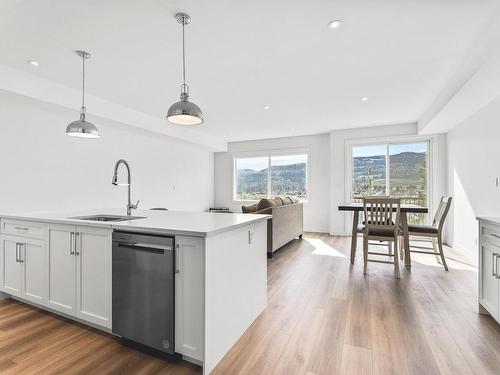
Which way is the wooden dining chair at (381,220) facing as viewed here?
away from the camera

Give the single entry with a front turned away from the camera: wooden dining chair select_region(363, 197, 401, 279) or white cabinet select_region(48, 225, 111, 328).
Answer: the wooden dining chair

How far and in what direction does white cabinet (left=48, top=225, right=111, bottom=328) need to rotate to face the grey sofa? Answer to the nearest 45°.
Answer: approximately 135° to its left

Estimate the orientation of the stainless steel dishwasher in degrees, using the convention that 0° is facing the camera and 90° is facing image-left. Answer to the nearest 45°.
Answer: approximately 45°

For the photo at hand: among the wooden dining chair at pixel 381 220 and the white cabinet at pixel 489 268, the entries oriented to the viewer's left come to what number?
1

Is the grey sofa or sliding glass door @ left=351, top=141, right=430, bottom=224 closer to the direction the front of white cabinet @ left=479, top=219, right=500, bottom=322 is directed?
the grey sofa

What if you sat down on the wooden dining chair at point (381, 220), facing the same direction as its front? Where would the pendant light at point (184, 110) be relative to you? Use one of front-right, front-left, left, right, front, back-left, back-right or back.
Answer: back-left

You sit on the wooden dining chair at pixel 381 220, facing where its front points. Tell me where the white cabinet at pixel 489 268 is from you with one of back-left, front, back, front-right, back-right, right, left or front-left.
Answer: back-right

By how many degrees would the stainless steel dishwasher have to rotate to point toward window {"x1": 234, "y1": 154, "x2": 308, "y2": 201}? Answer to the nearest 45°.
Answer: approximately 180°
